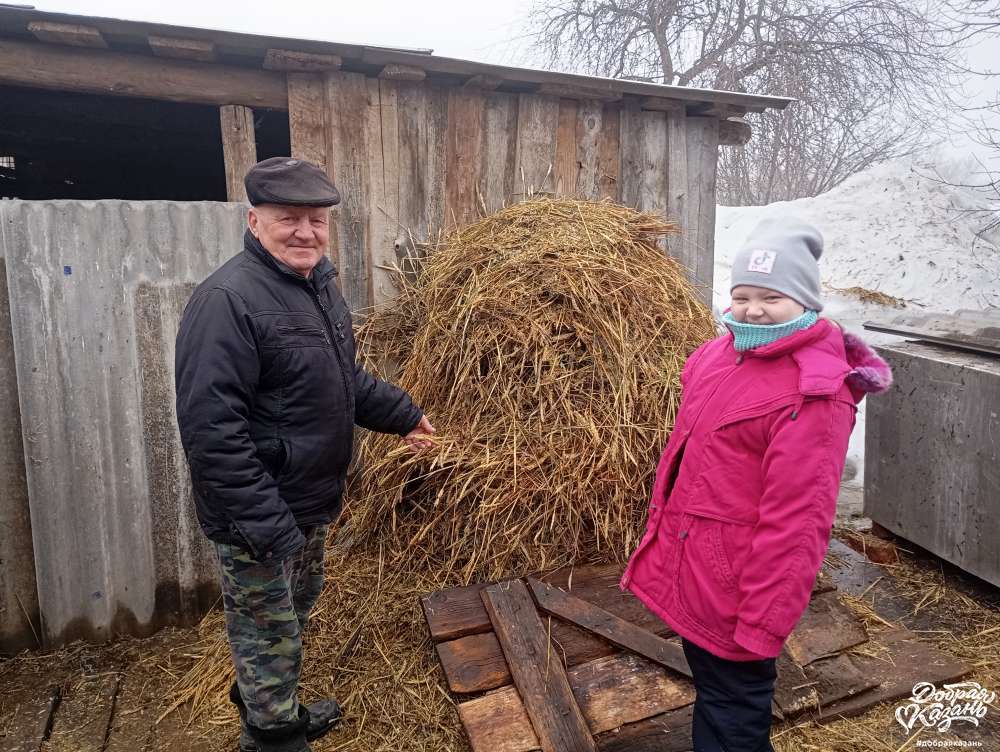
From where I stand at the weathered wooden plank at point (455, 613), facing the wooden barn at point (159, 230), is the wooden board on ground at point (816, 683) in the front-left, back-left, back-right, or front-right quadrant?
back-right

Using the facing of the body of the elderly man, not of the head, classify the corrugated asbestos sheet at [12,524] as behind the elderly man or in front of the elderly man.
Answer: behind

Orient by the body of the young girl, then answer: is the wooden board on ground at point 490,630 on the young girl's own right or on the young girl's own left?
on the young girl's own right

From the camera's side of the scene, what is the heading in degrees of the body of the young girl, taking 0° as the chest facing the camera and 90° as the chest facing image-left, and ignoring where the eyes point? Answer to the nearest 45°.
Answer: approximately 45°

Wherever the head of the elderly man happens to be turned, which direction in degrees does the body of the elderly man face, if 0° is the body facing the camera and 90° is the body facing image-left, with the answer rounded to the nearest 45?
approximately 315°
